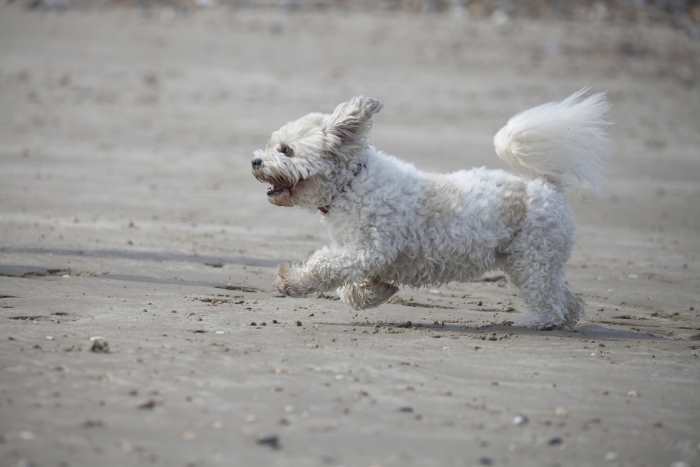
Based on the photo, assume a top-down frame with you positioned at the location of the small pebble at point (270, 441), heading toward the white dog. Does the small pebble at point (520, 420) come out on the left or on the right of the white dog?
right

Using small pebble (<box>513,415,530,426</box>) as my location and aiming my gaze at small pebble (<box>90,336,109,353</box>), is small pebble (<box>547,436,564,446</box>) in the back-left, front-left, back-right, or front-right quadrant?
back-left

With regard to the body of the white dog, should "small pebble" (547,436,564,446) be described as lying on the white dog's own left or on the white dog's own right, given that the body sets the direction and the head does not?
on the white dog's own left

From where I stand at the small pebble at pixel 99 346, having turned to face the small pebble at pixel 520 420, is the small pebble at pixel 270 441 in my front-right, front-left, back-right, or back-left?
front-right

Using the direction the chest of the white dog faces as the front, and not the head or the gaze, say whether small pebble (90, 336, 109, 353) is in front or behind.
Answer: in front

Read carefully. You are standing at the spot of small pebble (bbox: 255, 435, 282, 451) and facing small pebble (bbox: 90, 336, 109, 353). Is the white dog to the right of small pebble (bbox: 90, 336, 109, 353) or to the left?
right

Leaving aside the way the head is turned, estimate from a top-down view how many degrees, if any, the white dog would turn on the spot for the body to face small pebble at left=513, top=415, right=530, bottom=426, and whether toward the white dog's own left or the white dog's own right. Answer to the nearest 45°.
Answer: approximately 90° to the white dog's own left

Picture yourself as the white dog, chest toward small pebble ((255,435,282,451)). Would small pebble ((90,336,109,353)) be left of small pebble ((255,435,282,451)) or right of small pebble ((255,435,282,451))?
right

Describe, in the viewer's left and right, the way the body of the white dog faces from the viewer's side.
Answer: facing to the left of the viewer

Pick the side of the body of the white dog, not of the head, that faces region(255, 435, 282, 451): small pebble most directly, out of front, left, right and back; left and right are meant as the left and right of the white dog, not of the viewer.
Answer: left
